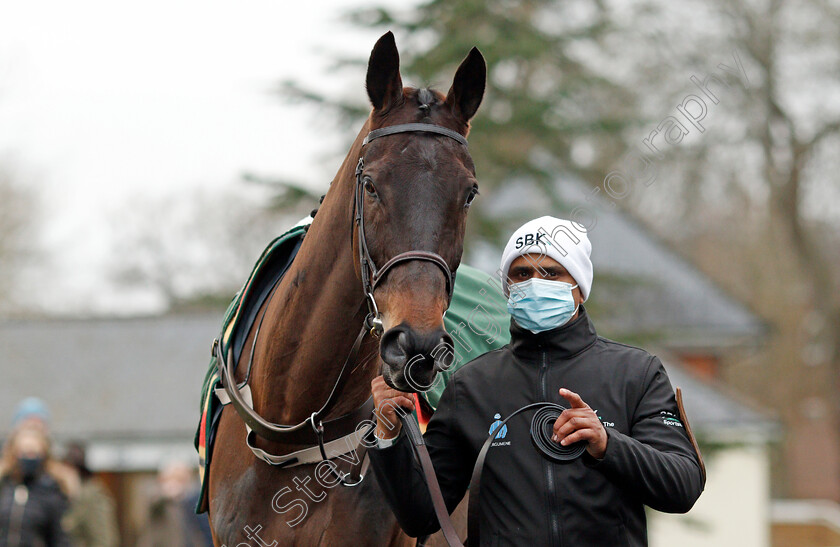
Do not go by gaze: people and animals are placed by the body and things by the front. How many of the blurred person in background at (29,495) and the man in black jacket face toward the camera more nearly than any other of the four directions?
2

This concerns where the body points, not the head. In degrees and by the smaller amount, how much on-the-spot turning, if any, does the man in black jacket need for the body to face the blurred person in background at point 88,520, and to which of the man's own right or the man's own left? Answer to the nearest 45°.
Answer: approximately 135° to the man's own right

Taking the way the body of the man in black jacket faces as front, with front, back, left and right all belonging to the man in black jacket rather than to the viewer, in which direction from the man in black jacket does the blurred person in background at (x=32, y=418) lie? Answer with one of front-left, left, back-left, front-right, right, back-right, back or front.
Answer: back-right

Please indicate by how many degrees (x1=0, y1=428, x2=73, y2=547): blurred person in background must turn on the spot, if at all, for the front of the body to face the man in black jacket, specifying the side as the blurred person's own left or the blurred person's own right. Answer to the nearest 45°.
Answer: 0° — they already face them

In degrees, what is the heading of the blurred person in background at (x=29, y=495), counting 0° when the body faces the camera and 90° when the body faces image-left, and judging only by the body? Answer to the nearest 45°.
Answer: approximately 0°

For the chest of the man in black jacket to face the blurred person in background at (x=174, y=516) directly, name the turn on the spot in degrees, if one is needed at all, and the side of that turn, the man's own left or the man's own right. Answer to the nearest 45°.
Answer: approximately 135° to the man's own right

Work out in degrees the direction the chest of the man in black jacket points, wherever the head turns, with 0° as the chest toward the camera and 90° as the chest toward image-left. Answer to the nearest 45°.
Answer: approximately 0°

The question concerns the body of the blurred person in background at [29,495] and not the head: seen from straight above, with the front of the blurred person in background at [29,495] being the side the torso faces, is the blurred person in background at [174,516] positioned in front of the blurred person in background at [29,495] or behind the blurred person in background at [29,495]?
behind
